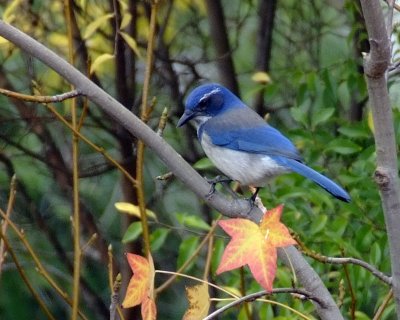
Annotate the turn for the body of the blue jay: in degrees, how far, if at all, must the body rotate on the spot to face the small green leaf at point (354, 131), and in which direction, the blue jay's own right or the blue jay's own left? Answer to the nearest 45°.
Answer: approximately 135° to the blue jay's own right

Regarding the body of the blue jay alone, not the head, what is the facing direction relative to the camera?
to the viewer's left

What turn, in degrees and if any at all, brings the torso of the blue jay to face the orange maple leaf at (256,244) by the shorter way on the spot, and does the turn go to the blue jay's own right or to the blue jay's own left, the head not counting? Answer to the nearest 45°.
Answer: approximately 90° to the blue jay's own left
